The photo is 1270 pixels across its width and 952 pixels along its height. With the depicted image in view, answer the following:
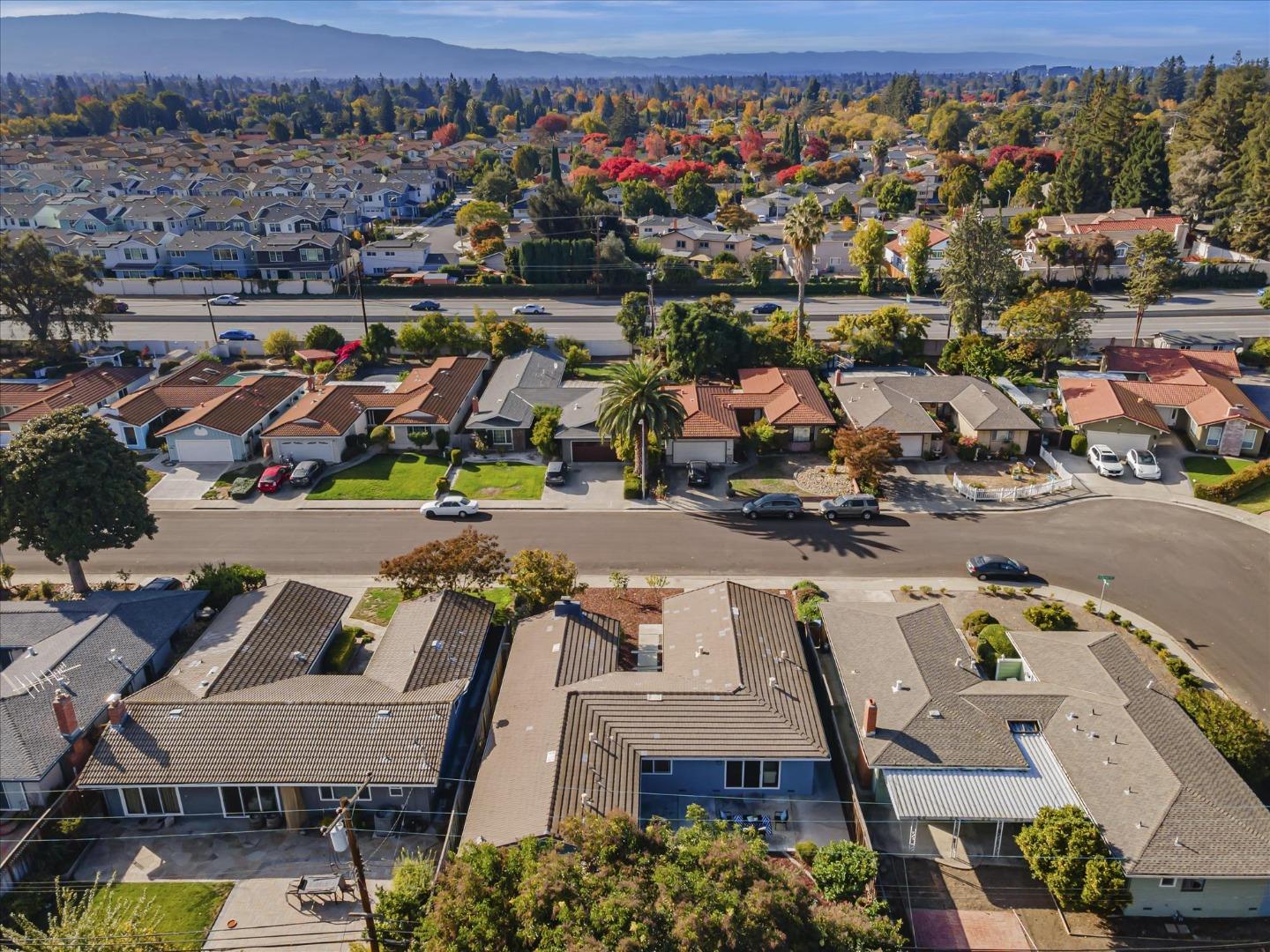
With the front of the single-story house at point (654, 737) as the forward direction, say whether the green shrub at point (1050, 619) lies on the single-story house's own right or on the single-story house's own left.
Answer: on the single-story house's own right

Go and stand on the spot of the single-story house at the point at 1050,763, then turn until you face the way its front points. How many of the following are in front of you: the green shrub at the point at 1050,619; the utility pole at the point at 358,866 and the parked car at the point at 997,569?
2

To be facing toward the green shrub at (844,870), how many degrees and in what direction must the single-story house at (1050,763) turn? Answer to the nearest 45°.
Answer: approximately 135° to its left

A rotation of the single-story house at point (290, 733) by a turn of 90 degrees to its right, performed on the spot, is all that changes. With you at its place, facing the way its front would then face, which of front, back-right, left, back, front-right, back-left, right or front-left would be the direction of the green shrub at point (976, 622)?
front

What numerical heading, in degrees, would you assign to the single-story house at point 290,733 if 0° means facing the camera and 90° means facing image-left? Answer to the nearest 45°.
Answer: approximately 180°

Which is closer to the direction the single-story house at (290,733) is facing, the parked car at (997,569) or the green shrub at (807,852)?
the parked car

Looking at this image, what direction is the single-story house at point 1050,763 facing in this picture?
away from the camera

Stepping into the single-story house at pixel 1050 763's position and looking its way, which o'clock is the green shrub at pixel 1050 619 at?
The green shrub is roughly at 12 o'clock from the single-story house.

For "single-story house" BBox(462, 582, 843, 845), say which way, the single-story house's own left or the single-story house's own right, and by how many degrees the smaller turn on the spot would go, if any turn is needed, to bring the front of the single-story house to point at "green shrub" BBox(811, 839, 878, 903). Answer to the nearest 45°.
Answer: approximately 135° to the single-story house's own right

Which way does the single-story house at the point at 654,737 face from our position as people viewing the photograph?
facing away from the viewer

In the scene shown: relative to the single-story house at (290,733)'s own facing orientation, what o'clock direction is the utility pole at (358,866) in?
The utility pole is roughly at 6 o'clock from the single-story house.

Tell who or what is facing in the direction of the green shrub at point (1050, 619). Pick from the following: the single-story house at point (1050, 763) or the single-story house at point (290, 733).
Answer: the single-story house at point (1050, 763)

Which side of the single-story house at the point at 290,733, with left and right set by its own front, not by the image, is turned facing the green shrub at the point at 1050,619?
right
